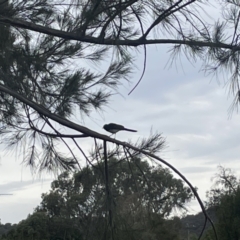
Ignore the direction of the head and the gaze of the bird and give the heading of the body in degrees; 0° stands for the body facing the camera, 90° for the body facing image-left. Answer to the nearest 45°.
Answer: approximately 90°

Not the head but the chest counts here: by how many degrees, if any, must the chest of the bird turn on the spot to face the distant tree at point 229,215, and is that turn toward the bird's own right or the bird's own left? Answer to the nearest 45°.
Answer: approximately 90° to the bird's own right
